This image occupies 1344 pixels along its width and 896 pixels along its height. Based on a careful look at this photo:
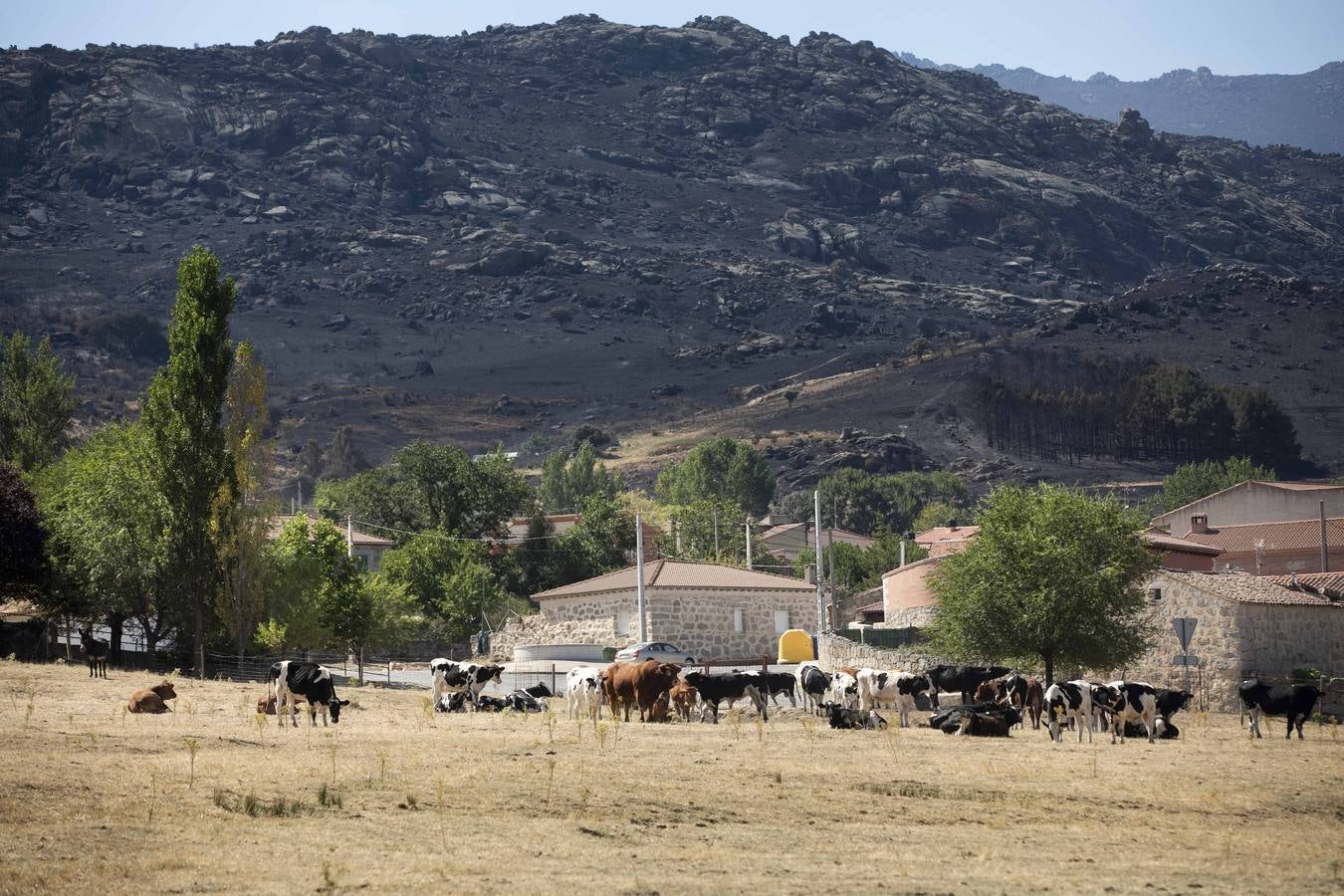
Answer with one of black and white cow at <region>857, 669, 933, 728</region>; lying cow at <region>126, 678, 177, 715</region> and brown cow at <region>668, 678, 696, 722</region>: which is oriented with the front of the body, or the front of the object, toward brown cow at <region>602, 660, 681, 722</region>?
the lying cow

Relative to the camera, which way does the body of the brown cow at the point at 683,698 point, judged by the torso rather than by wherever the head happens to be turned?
toward the camera

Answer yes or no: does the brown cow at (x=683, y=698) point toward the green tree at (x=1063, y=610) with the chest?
no

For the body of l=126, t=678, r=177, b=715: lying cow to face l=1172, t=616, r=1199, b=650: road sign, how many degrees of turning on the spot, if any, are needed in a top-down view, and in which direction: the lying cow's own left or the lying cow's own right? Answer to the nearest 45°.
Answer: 0° — it already faces it

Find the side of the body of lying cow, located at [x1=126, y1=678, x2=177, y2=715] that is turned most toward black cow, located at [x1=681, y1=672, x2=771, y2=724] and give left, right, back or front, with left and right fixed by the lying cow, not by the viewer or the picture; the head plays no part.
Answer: front

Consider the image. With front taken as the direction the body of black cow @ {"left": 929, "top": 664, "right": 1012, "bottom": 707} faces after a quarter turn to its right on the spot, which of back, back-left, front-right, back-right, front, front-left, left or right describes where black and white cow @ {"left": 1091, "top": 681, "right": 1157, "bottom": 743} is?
front-left

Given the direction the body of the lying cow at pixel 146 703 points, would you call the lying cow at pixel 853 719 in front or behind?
in front

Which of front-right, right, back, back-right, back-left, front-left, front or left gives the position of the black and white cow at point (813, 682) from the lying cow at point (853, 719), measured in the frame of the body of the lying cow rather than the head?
right

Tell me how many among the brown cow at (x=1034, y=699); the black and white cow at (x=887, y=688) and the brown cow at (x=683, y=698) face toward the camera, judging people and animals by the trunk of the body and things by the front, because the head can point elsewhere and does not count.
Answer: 2

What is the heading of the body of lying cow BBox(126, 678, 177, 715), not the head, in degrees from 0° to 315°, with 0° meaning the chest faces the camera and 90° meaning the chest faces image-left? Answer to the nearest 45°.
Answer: approximately 270°

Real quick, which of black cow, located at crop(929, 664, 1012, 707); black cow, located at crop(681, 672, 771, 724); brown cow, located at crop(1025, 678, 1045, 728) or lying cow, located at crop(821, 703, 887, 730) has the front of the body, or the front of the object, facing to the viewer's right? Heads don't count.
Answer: black cow, located at crop(929, 664, 1012, 707)

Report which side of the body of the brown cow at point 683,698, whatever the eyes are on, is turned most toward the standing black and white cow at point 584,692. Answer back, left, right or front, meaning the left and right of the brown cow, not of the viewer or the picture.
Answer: right

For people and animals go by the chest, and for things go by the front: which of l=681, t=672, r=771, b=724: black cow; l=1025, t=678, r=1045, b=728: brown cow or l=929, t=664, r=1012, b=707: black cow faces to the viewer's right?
l=929, t=664, r=1012, b=707: black cow

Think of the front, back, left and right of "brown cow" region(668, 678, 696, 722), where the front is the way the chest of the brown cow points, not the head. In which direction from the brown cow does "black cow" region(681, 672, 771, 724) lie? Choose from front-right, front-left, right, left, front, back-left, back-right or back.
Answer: back-left

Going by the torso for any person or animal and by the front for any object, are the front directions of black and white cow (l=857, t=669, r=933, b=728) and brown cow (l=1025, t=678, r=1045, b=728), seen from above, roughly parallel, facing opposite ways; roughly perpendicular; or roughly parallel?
roughly perpendicular
